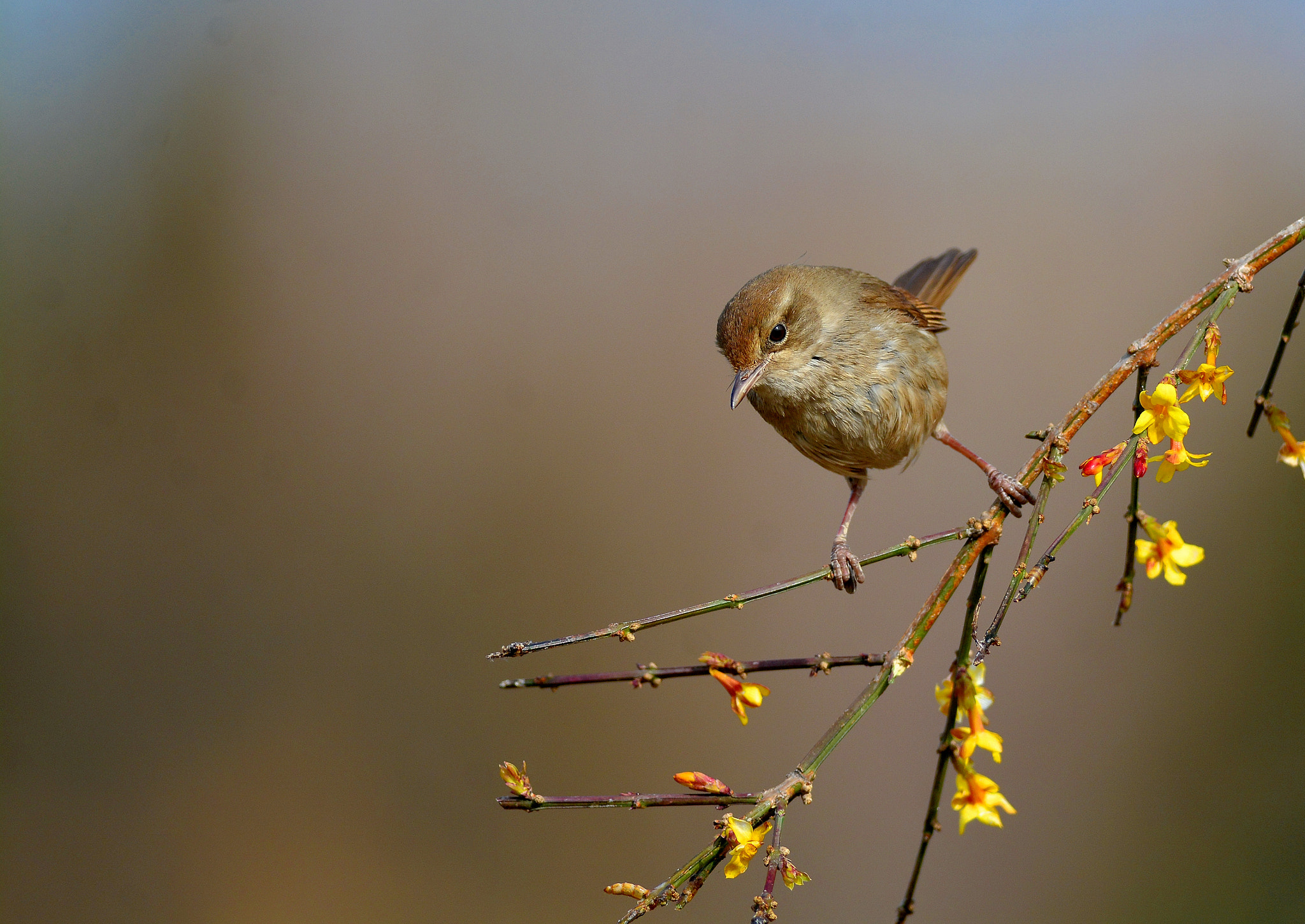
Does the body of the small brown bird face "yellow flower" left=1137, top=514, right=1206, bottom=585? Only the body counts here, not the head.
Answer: no

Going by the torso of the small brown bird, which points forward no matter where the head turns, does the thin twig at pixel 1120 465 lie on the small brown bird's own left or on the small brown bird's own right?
on the small brown bird's own left

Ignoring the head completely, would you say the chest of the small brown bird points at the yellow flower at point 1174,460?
no

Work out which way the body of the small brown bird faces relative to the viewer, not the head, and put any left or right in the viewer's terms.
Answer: facing the viewer and to the left of the viewer

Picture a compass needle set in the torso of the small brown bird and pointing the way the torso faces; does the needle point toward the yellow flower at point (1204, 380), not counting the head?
no

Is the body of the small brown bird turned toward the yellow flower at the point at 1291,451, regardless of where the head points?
no
